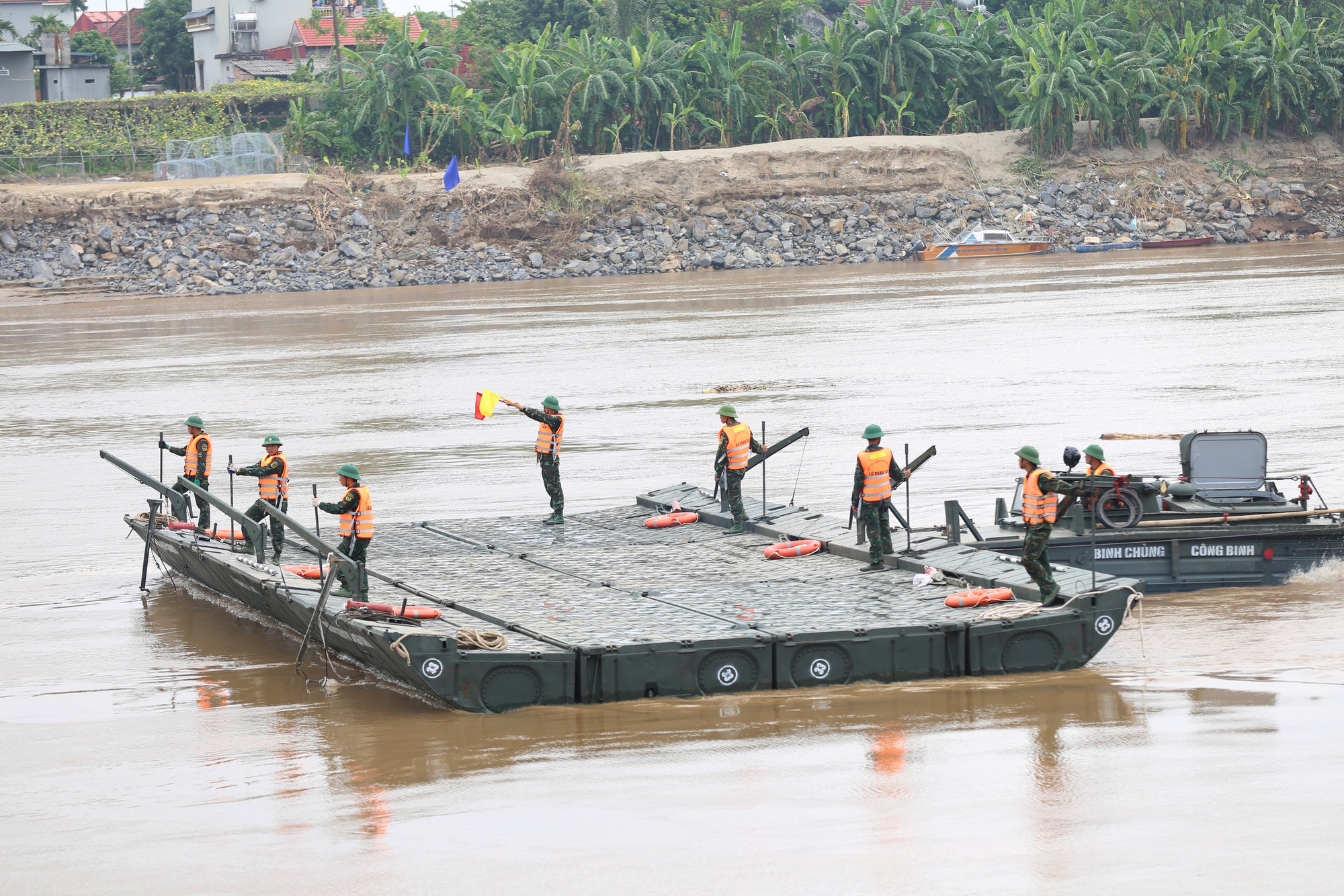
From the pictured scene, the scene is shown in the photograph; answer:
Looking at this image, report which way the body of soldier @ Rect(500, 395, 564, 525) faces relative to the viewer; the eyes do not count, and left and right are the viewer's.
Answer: facing to the left of the viewer

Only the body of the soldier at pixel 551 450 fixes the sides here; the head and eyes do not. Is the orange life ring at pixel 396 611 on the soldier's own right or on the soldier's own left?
on the soldier's own left

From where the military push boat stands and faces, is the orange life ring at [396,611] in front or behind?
in front

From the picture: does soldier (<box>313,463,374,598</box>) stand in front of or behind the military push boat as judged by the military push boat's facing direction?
in front

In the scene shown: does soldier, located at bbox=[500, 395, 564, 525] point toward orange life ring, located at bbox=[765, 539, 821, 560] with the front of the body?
no

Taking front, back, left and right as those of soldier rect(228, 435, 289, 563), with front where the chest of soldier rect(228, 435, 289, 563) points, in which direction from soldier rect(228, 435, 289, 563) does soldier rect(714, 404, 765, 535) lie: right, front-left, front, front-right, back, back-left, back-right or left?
back-left

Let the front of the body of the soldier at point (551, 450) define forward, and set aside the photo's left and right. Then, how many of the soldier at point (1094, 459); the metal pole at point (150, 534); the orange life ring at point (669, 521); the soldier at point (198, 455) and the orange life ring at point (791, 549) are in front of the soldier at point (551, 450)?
2

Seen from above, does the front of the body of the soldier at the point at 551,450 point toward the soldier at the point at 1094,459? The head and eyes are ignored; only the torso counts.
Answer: no

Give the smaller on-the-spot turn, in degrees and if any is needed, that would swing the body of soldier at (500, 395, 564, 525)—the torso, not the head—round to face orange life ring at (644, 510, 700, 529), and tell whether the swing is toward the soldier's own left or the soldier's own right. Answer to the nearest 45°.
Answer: approximately 180°

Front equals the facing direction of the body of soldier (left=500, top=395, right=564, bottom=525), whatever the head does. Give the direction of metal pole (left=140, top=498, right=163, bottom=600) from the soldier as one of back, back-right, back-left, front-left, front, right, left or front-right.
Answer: front

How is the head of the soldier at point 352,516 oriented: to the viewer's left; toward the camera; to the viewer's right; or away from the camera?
to the viewer's left

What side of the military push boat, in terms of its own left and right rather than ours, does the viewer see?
left

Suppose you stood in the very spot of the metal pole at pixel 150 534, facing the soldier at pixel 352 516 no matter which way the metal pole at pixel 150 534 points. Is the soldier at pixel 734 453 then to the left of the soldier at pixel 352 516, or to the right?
left
